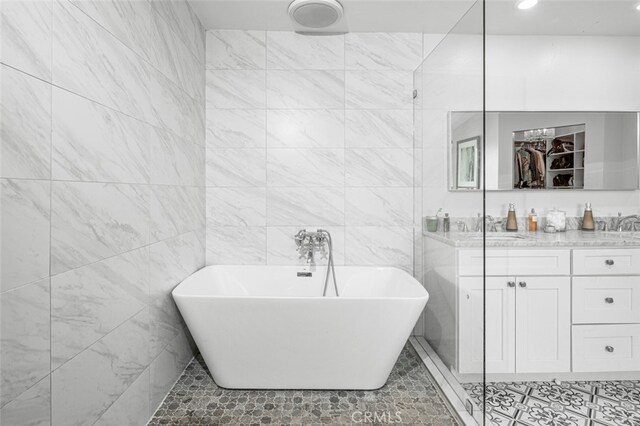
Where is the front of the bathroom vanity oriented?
toward the camera

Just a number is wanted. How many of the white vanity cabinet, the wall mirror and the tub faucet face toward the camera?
3

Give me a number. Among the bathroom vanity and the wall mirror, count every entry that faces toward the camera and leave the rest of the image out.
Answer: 2

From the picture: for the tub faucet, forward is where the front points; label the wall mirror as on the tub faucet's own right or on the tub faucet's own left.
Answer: on the tub faucet's own left

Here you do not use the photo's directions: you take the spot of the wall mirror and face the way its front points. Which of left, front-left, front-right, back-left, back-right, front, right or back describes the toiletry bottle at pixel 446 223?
front-right

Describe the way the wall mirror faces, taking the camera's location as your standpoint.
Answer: facing the viewer

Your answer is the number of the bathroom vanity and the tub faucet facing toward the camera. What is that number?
2

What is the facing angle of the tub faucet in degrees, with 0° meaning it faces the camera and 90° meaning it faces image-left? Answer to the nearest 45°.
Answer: approximately 0°

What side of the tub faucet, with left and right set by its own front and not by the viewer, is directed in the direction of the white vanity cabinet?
left
